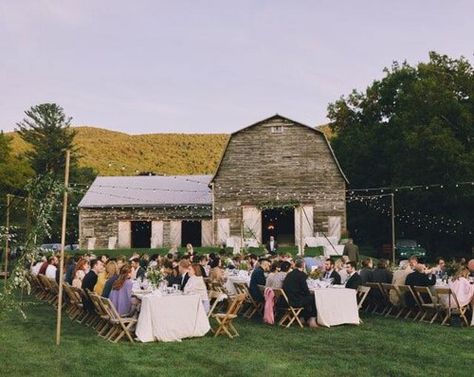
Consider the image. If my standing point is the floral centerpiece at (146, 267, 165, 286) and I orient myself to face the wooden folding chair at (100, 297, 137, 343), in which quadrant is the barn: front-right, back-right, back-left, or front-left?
back-right

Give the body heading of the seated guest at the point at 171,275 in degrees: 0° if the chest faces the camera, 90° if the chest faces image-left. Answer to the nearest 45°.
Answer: approximately 45°

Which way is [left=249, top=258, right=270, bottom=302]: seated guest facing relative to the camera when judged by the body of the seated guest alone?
to the viewer's right

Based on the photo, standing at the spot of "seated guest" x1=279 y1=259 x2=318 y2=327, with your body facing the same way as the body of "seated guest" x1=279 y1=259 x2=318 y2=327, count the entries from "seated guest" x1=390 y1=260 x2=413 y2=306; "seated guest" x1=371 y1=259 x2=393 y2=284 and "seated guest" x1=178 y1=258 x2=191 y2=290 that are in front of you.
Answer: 2

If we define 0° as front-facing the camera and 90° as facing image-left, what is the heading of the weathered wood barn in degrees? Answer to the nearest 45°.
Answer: approximately 0°

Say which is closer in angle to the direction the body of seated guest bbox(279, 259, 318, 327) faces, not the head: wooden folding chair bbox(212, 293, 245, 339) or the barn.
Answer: the barn

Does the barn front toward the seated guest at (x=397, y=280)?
yes

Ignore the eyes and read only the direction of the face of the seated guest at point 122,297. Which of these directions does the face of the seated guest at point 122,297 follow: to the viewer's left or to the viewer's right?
to the viewer's right
